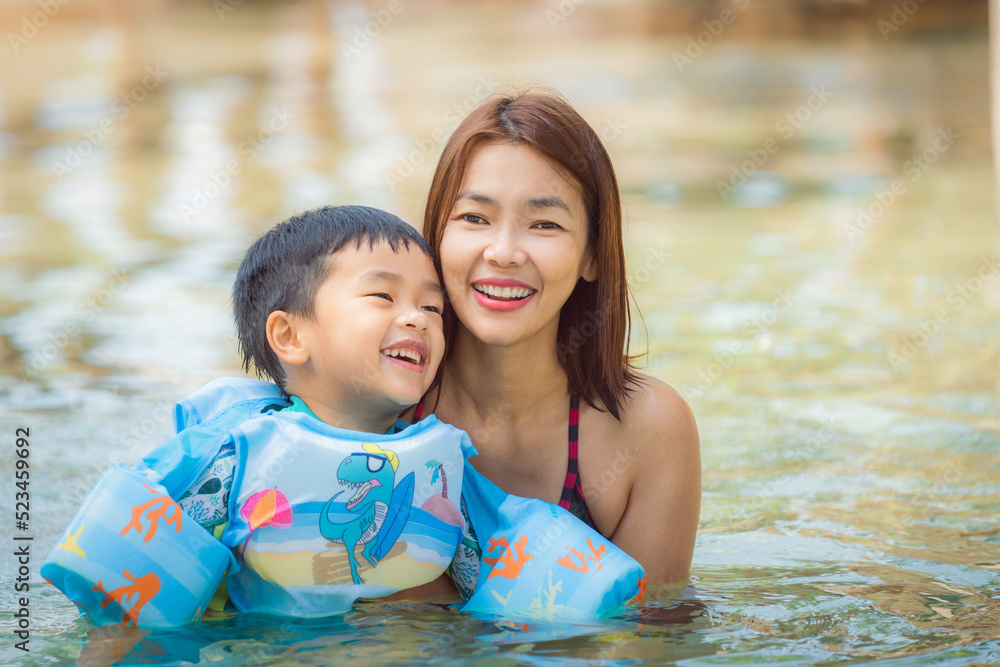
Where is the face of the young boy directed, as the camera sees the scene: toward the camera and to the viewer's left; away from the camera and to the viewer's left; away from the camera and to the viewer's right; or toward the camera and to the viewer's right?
toward the camera and to the viewer's right

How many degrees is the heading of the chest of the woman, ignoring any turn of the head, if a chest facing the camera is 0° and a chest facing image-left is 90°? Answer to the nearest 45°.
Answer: approximately 45°
